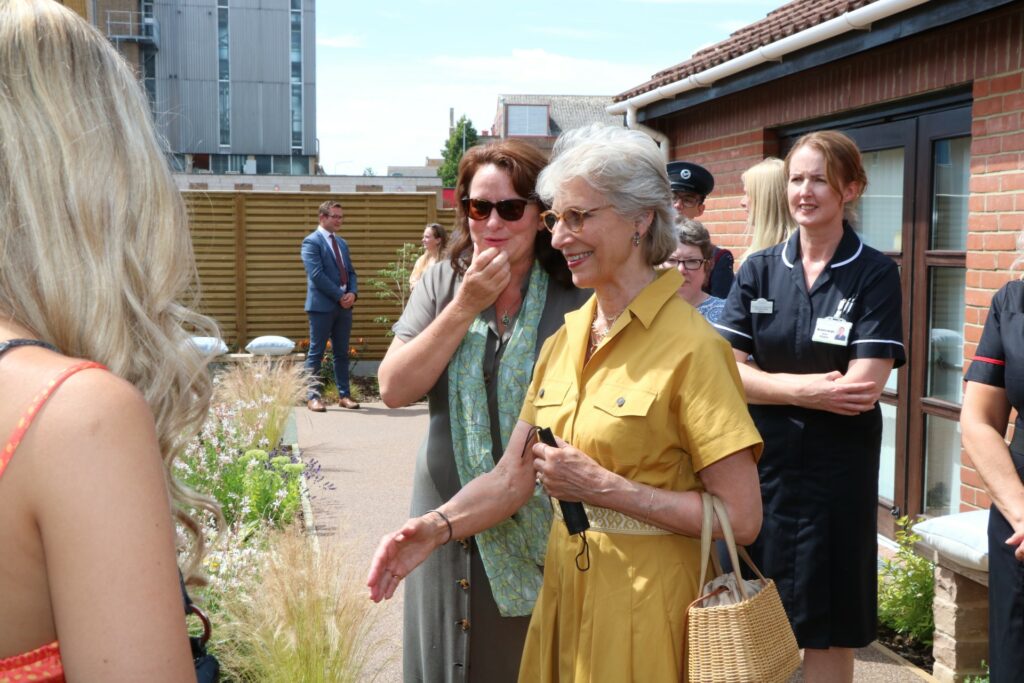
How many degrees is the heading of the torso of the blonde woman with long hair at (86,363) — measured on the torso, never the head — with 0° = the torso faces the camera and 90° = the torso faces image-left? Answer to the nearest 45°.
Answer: approximately 225°

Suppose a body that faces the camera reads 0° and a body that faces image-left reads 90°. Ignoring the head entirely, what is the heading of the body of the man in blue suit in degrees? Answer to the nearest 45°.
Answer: approximately 315°

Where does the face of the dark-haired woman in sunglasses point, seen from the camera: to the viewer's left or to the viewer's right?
to the viewer's left

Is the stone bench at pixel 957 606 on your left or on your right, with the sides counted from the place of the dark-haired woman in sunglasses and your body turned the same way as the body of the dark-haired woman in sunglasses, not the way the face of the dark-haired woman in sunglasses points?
on your left

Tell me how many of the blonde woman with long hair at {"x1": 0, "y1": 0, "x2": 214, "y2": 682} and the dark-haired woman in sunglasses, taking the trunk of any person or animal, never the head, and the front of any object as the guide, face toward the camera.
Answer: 1

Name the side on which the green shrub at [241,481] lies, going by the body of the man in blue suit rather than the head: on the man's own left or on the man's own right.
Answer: on the man's own right

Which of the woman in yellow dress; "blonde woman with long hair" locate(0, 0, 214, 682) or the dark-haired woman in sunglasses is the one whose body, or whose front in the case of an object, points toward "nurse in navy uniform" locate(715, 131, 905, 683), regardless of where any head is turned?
the blonde woman with long hair

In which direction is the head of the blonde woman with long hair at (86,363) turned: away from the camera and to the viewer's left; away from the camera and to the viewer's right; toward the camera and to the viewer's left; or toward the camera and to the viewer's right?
away from the camera and to the viewer's right
